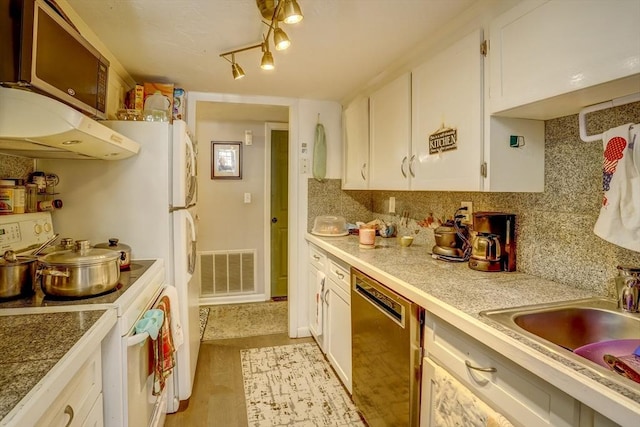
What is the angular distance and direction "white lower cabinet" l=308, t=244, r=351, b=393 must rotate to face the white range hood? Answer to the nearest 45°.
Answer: approximately 45° to its left

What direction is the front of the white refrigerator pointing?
to the viewer's right

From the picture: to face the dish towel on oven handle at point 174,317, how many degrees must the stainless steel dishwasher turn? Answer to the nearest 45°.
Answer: approximately 45° to its right

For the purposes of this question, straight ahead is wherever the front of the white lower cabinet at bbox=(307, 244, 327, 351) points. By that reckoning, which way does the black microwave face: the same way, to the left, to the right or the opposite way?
the opposite way

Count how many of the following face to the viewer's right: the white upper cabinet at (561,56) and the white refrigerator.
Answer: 1

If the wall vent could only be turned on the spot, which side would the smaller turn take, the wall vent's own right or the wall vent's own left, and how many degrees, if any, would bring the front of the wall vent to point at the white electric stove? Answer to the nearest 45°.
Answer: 0° — it already faces it

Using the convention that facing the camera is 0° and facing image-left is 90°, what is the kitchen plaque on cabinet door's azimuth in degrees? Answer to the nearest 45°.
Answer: approximately 45°

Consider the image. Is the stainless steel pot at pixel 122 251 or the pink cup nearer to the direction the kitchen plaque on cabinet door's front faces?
the stainless steel pot

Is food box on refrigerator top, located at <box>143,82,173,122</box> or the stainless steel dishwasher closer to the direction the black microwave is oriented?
the stainless steel dishwasher

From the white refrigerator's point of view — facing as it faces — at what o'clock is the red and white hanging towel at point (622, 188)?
The red and white hanging towel is roughly at 2 o'clock from the white refrigerator.

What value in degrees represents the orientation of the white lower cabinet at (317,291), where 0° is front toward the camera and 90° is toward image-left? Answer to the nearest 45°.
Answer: approximately 90°

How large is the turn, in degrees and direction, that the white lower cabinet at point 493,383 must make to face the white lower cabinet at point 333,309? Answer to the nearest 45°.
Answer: approximately 90° to its right
